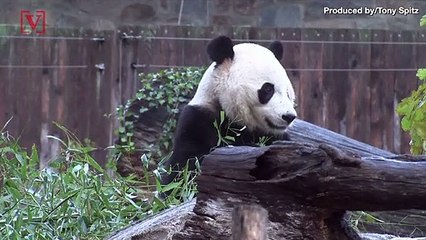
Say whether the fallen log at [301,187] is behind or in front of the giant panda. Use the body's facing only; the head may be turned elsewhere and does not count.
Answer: in front

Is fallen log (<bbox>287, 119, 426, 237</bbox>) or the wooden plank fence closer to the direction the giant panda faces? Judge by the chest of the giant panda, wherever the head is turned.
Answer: the fallen log

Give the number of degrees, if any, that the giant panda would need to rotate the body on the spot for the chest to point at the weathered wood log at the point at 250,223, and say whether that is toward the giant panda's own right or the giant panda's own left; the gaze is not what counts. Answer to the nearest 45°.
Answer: approximately 45° to the giant panda's own right

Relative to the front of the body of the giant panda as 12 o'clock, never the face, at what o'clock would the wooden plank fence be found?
The wooden plank fence is roughly at 7 o'clock from the giant panda.

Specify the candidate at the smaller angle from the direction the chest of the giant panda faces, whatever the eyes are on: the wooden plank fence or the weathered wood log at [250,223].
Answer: the weathered wood log

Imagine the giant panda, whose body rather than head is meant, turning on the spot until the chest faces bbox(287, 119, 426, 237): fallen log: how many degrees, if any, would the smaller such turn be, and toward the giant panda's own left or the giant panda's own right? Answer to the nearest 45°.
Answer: approximately 45° to the giant panda's own left
